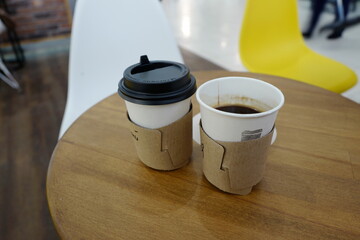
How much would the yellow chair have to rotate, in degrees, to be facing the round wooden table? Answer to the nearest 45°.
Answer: approximately 45° to its right

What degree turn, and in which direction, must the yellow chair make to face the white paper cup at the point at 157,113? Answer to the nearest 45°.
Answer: approximately 45° to its right

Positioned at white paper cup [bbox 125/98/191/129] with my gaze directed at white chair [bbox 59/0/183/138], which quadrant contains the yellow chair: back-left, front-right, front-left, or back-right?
front-right

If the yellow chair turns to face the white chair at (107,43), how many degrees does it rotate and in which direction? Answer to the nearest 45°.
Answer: approximately 90° to its right

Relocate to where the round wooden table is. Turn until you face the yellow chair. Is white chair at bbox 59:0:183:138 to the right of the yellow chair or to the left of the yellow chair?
left

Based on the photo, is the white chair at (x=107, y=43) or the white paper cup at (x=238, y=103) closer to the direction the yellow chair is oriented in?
the white paper cup

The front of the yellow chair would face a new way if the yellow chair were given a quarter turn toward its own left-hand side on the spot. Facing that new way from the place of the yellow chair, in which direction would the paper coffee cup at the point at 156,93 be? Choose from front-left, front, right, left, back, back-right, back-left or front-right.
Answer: back-right

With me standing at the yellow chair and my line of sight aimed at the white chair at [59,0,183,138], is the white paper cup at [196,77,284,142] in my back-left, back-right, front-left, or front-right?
front-left

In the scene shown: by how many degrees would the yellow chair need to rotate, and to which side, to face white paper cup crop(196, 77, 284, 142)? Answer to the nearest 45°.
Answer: approximately 45° to its right
